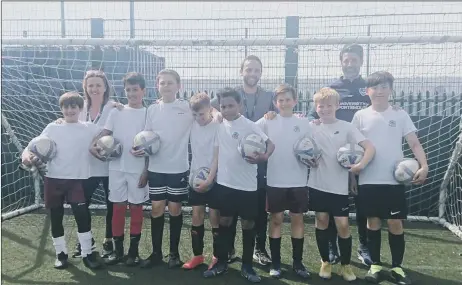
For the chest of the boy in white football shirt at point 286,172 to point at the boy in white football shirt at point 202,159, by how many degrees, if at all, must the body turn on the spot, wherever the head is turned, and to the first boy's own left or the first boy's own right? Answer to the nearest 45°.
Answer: approximately 90° to the first boy's own right

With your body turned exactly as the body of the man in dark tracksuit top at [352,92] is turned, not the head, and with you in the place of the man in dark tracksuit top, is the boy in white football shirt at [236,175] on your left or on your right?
on your right

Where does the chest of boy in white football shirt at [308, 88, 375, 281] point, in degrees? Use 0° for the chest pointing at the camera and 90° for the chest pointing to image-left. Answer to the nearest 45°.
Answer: approximately 0°

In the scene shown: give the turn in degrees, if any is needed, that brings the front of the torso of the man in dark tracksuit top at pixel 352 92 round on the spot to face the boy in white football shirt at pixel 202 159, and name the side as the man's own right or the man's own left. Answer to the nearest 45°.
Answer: approximately 45° to the man's own right

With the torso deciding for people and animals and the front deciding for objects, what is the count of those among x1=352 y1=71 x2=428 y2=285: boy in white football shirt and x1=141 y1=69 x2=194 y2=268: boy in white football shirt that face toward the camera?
2

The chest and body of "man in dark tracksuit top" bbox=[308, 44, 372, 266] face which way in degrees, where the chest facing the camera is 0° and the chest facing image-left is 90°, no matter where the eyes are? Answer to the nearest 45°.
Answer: approximately 0°

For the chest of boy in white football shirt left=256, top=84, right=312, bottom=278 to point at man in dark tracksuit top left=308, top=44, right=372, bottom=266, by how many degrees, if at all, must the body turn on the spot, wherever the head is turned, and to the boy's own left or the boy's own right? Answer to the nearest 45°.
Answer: approximately 135° to the boy's own left
